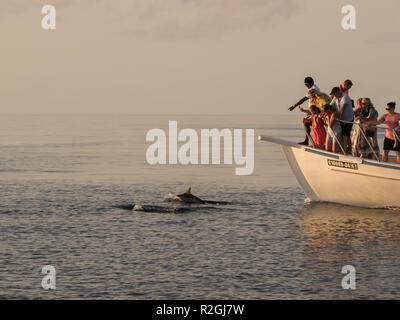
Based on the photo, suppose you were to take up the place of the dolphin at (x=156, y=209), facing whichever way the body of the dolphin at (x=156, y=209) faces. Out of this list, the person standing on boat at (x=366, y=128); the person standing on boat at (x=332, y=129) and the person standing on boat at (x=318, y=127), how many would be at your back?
3

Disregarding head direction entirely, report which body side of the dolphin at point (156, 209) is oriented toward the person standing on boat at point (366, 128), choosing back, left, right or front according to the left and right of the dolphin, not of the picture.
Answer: back

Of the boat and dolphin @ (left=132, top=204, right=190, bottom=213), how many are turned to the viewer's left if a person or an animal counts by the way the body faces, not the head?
2

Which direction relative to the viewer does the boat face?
to the viewer's left

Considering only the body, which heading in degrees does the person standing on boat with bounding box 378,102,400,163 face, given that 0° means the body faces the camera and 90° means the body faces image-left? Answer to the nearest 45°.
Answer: approximately 45°

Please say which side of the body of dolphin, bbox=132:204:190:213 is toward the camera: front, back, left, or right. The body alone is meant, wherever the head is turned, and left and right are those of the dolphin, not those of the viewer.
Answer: left

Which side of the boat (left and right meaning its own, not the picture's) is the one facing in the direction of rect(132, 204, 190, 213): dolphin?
front

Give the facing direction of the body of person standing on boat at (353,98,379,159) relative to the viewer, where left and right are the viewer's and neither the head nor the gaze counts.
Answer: facing the viewer and to the left of the viewer

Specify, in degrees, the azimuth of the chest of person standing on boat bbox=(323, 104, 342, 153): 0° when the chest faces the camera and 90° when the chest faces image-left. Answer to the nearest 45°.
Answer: approximately 45°

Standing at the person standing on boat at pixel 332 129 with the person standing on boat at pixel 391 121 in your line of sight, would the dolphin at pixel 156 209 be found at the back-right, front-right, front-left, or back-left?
back-right

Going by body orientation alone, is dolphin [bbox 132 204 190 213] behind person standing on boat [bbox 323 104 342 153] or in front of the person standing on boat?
in front
